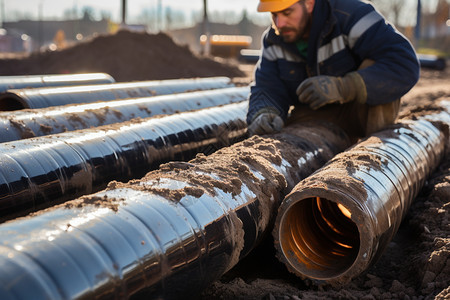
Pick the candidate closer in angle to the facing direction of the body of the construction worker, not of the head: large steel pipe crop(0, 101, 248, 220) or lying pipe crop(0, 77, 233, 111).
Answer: the large steel pipe

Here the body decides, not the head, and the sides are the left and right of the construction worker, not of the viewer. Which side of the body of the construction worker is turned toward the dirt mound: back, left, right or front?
right

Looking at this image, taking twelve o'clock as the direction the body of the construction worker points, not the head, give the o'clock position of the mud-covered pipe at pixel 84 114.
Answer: The mud-covered pipe is roughly at 1 o'clock from the construction worker.

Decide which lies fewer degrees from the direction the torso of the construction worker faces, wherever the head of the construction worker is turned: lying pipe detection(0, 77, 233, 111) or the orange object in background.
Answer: the lying pipe

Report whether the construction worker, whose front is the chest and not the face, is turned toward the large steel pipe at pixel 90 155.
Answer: yes

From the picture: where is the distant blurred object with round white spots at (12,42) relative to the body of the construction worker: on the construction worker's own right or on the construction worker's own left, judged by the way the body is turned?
on the construction worker's own right

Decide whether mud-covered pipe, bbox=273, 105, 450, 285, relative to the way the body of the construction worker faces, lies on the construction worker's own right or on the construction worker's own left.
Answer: on the construction worker's own left

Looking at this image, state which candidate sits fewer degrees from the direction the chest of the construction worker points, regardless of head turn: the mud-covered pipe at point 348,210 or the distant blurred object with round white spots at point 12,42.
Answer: the mud-covered pipe

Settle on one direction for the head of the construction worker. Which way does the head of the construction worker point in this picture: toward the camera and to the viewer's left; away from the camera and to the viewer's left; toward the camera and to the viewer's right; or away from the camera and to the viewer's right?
toward the camera and to the viewer's left

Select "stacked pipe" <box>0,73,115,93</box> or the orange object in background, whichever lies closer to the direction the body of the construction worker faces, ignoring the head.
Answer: the stacked pipe

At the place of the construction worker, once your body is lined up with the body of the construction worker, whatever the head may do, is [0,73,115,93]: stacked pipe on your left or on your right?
on your right

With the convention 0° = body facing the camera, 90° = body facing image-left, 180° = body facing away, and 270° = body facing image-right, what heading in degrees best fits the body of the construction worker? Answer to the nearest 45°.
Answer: approximately 45°

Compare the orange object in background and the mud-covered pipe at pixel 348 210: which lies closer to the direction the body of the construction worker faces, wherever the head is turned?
the mud-covered pipe
